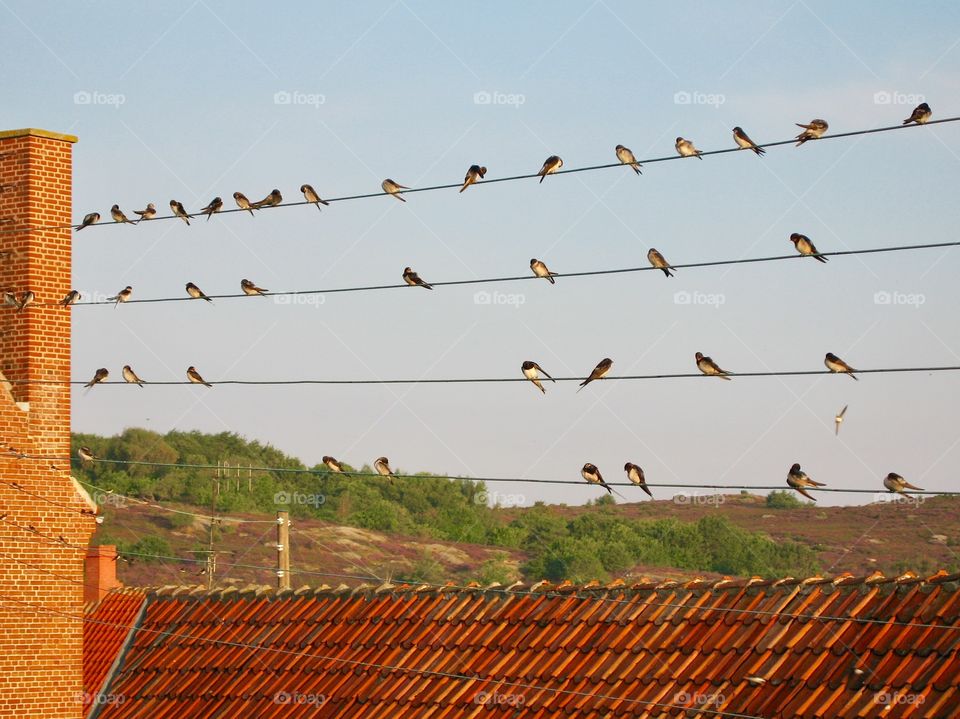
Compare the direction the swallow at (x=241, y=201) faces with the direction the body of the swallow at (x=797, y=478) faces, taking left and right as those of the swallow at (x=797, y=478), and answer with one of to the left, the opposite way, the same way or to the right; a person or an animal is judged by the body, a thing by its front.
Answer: the same way

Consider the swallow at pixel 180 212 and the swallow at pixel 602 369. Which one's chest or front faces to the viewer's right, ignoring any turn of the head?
the swallow at pixel 602 369

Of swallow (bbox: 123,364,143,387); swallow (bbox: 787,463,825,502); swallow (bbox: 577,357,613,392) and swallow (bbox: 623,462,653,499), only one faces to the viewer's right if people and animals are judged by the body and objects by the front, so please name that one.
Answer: swallow (bbox: 577,357,613,392)

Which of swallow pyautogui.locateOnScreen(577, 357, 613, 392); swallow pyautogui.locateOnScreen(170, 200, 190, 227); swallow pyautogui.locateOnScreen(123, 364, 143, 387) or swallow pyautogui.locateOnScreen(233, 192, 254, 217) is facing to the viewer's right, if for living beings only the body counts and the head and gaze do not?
swallow pyautogui.locateOnScreen(577, 357, 613, 392)

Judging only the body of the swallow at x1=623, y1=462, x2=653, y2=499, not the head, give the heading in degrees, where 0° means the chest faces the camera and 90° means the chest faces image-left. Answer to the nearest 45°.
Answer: approximately 45°

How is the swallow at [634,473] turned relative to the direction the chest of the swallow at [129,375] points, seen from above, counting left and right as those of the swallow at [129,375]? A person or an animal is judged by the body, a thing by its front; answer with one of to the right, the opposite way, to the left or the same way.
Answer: the same way

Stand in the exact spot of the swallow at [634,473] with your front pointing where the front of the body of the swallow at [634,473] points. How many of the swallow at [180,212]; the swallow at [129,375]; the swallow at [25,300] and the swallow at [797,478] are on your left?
1

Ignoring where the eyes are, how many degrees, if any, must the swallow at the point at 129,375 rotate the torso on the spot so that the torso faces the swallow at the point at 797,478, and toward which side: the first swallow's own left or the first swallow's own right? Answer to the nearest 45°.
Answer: approximately 90° to the first swallow's own left
